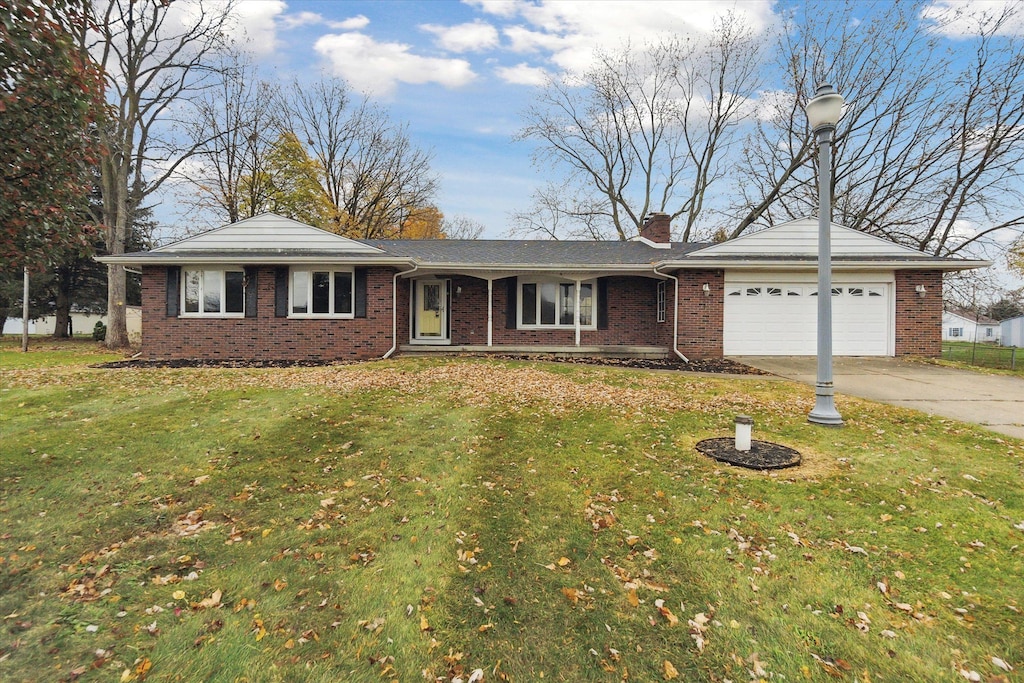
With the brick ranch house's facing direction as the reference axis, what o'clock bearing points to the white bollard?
The white bollard is roughly at 11 o'clock from the brick ranch house.

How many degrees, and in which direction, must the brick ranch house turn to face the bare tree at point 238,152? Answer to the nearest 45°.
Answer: approximately 135° to its right

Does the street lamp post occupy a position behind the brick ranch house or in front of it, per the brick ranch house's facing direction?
in front

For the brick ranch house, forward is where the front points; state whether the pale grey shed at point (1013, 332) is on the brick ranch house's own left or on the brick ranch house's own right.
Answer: on the brick ranch house's own left

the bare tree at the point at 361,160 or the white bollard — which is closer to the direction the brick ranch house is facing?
the white bollard

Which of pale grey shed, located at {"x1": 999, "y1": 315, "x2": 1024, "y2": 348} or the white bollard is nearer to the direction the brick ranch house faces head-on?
the white bollard

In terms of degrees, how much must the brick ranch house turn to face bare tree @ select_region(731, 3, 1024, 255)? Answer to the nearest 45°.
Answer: approximately 135° to its left

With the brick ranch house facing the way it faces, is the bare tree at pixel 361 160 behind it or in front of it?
behind

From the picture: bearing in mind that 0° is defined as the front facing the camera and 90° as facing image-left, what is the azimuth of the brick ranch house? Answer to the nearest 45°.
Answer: approximately 0°
